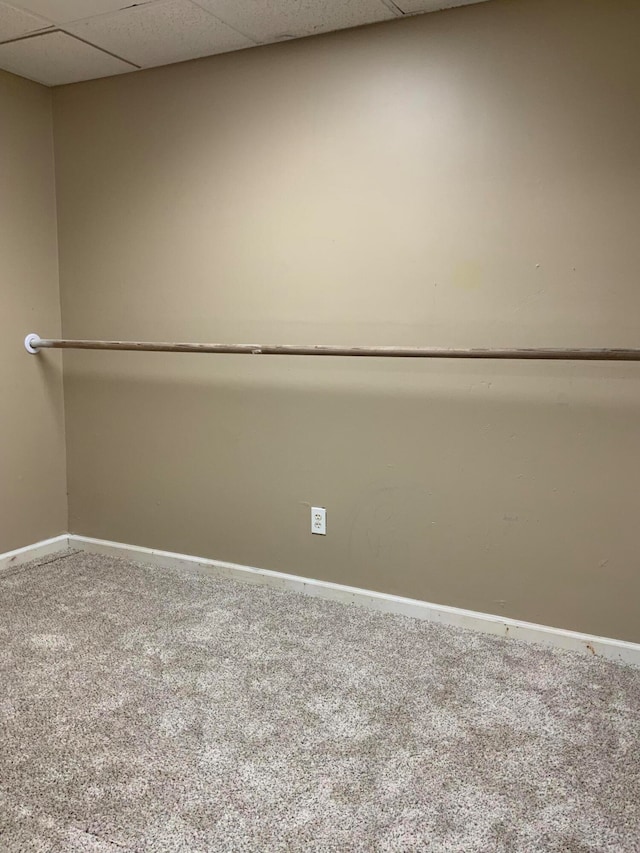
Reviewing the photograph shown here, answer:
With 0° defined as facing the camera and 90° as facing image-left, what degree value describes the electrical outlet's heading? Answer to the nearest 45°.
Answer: approximately 45°
